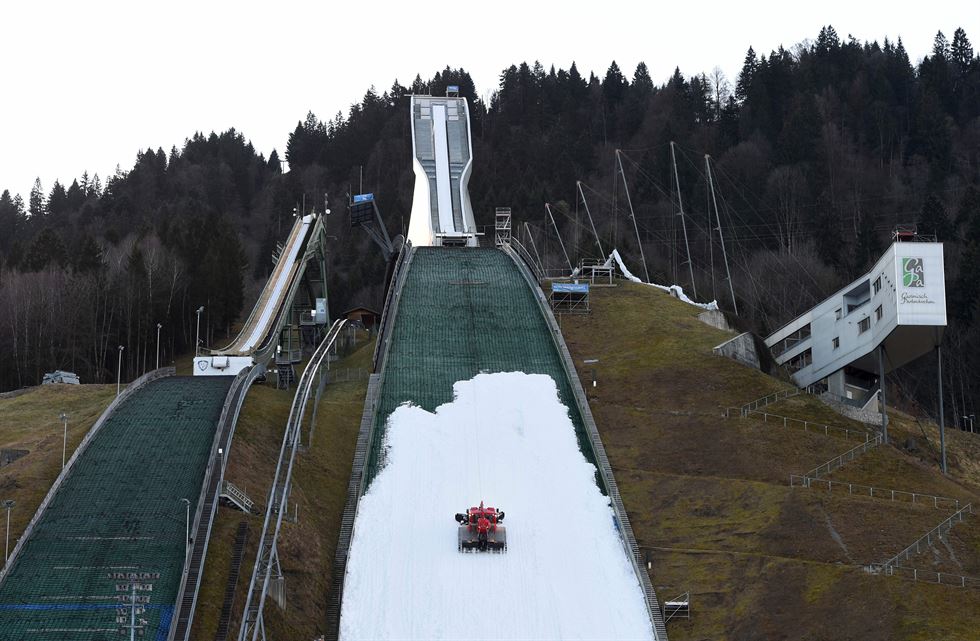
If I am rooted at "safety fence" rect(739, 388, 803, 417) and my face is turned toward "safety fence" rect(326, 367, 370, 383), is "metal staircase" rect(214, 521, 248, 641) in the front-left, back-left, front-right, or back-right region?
front-left

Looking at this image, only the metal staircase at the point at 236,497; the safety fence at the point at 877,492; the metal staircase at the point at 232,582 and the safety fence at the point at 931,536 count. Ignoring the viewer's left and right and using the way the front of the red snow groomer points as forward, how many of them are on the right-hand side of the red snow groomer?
2

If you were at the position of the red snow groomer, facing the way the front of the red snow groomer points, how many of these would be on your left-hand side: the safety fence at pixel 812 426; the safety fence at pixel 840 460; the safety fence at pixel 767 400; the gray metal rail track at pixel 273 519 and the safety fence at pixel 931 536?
1

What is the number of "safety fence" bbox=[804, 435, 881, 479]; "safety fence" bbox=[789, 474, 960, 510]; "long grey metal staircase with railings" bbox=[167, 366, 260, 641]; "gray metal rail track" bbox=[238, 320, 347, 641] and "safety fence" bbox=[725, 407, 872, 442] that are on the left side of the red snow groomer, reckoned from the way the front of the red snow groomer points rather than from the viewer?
2

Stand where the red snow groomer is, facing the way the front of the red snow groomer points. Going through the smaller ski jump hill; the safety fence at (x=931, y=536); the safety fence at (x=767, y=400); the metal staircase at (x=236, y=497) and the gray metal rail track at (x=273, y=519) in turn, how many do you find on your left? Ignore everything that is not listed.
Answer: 3

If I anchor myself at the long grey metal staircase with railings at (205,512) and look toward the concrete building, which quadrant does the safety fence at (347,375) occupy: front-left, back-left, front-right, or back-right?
front-left

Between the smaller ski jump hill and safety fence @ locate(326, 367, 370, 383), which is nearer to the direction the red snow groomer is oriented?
the safety fence

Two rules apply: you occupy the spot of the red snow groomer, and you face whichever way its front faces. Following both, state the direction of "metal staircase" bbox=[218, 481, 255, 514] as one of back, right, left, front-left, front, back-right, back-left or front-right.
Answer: left

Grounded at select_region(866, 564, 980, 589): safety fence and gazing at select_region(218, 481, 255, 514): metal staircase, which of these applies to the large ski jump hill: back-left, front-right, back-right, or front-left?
front-right

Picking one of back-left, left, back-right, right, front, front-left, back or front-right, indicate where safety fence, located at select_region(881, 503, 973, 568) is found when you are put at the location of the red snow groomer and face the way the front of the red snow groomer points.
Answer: right

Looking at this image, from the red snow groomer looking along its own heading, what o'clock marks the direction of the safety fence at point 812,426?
The safety fence is roughly at 2 o'clock from the red snow groomer.

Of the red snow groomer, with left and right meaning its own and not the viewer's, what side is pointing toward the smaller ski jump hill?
left

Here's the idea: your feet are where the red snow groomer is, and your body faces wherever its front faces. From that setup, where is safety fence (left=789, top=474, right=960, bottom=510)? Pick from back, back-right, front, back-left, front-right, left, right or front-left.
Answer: right

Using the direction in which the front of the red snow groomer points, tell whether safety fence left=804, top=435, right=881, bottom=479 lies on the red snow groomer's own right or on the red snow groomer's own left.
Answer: on the red snow groomer's own right

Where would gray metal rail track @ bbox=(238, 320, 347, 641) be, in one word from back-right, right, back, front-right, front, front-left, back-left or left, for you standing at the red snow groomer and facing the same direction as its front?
left

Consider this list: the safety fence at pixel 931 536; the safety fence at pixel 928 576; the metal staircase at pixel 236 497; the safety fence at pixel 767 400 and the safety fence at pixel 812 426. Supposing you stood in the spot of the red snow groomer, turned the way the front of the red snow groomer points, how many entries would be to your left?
1

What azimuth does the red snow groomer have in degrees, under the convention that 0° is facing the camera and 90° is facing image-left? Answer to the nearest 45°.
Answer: approximately 180°

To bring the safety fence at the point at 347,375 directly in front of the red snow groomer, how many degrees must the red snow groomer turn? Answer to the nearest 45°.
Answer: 0° — it already faces it

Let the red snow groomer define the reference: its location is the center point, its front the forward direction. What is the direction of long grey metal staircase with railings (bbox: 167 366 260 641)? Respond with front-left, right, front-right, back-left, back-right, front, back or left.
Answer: left
